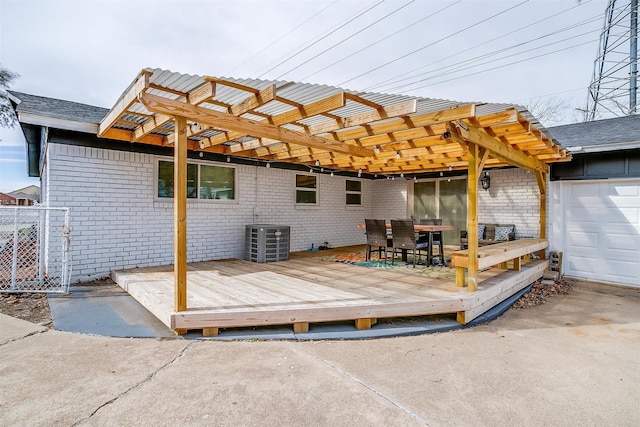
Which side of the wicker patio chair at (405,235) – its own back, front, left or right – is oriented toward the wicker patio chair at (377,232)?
left

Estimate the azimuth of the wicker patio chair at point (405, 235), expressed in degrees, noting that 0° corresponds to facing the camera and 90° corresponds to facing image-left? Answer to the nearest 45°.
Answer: approximately 225°

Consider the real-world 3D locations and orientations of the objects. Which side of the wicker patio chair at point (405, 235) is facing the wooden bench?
right

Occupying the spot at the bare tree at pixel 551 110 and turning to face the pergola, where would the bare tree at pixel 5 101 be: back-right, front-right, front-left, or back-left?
front-right

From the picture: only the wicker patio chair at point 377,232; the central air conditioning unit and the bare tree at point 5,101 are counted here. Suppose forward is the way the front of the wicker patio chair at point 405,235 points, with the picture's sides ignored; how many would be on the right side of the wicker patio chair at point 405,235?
0

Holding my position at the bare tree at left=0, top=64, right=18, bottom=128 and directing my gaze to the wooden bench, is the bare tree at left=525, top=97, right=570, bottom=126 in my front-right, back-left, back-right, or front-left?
front-left

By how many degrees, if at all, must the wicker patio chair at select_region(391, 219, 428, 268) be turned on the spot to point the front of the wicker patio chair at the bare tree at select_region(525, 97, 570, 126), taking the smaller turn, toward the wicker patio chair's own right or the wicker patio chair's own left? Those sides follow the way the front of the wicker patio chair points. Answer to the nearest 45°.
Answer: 0° — it already faces it

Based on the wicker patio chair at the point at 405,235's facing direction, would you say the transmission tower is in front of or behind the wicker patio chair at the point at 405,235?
in front

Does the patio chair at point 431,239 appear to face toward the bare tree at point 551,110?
no

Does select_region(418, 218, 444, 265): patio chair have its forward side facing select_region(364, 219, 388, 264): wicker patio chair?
no

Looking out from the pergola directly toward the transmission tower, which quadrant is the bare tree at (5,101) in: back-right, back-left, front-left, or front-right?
back-left

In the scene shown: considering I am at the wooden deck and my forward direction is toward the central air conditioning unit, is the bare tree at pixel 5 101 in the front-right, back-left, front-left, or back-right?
front-left
